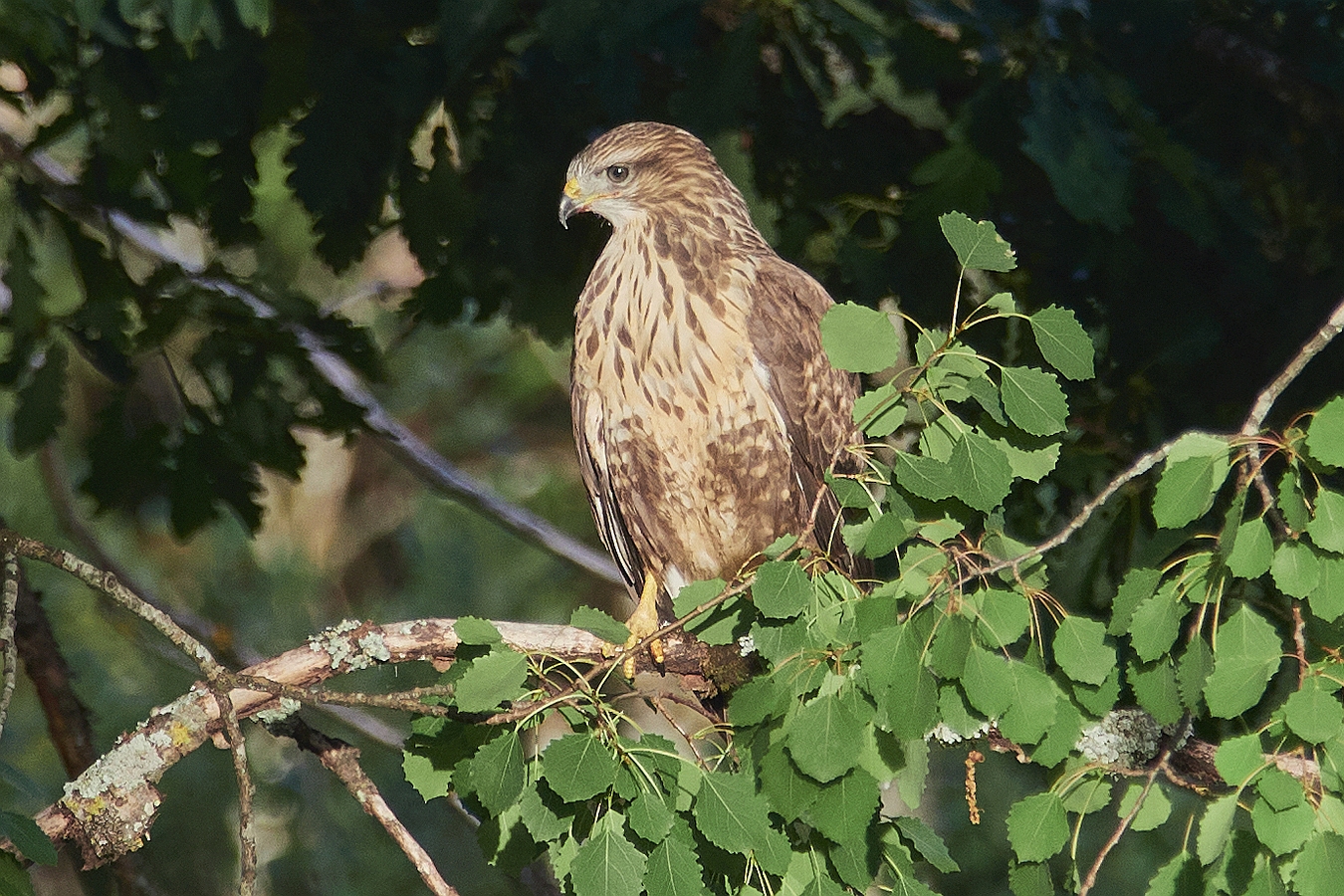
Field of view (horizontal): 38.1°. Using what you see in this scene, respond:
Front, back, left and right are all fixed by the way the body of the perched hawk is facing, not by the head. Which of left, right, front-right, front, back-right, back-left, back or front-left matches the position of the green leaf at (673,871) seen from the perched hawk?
front-left

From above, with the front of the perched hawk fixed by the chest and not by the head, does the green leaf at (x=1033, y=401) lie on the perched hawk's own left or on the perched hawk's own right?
on the perched hawk's own left

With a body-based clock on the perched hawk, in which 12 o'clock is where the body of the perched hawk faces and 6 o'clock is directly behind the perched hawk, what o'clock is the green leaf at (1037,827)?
The green leaf is roughly at 10 o'clock from the perched hawk.

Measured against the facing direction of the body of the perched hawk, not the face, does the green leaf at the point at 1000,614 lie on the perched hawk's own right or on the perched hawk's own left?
on the perched hawk's own left

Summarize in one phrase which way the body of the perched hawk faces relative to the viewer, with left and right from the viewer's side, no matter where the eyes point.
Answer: facing the viewer and to the left of the viewer

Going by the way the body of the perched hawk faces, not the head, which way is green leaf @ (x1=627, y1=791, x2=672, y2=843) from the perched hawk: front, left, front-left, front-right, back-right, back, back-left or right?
front-left

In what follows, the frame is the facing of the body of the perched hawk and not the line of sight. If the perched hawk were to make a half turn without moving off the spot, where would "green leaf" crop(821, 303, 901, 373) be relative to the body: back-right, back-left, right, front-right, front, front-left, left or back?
back-right
